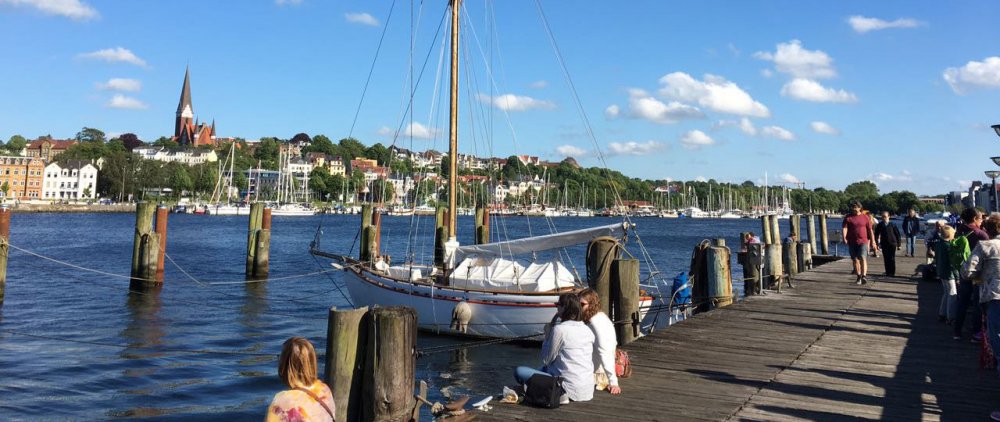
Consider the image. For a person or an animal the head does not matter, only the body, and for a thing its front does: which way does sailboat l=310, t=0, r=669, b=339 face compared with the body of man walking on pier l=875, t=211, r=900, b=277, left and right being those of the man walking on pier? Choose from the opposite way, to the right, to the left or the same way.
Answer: to the right

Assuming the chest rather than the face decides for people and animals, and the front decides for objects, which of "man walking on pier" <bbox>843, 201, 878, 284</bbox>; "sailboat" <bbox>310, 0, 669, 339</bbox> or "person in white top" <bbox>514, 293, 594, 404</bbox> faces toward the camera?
the man walking on pier

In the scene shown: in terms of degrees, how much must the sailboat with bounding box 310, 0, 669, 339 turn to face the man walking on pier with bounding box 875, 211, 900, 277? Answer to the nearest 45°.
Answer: approximately 135° to its right

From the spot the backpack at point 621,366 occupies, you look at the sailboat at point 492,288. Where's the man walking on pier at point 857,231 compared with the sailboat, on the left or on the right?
right

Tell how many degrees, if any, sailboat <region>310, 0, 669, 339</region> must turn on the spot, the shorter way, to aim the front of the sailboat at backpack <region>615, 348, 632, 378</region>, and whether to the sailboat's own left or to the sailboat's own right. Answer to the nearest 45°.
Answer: approximately 135° to the sailboat's own left

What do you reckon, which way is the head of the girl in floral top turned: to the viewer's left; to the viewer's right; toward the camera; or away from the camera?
away from the camera

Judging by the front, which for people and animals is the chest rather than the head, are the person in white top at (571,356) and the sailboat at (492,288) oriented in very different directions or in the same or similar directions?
same or similar directions

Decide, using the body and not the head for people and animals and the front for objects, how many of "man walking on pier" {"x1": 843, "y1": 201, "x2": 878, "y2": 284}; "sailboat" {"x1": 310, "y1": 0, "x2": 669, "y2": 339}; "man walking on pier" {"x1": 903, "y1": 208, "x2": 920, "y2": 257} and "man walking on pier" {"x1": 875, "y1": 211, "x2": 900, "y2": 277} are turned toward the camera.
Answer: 3

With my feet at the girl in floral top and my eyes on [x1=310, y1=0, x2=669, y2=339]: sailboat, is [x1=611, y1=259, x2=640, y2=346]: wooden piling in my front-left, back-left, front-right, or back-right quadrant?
front-right

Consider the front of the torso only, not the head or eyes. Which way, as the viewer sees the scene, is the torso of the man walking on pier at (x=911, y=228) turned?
toward the camera

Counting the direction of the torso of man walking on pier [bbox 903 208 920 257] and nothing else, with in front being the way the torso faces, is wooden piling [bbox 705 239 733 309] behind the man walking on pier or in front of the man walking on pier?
in front

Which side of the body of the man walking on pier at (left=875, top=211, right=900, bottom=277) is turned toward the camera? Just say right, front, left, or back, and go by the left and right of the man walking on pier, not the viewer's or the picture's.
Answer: front

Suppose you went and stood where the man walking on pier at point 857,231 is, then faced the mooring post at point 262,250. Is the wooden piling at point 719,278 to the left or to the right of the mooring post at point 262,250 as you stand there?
left

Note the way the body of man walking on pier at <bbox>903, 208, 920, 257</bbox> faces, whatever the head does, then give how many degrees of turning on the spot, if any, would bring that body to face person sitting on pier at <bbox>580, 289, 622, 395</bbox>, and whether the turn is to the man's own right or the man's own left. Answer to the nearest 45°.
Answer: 0° — they already face them

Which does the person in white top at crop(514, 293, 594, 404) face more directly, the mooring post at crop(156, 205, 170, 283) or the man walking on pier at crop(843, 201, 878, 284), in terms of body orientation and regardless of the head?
the mooring post

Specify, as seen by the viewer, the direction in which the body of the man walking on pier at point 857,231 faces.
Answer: toward the camera

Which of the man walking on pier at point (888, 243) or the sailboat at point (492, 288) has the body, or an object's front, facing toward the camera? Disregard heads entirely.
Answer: the man walking on pier

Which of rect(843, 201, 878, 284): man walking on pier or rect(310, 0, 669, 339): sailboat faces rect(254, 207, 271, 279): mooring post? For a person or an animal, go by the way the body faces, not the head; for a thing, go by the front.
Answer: the sailboat

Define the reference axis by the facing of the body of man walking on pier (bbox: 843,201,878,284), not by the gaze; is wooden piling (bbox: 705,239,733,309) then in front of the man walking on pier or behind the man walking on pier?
in front

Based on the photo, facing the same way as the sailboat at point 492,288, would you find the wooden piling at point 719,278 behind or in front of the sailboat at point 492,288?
behind

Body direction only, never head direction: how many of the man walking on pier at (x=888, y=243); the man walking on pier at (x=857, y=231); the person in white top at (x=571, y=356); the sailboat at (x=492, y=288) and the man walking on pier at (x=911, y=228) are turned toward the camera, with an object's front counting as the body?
3

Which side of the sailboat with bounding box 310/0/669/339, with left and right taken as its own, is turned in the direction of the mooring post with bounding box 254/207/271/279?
front

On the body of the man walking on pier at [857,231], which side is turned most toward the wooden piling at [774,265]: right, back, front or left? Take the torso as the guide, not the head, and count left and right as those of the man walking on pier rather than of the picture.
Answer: right
